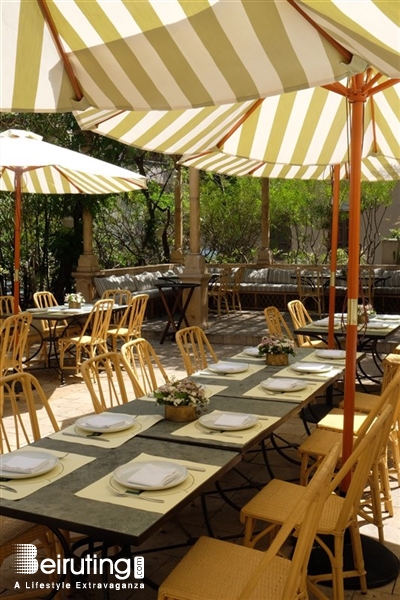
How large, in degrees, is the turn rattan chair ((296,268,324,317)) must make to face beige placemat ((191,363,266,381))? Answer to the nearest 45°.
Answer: approximately 180°

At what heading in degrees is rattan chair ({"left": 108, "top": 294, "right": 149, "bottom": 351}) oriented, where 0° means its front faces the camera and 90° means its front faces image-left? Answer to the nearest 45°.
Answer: approximately 135°

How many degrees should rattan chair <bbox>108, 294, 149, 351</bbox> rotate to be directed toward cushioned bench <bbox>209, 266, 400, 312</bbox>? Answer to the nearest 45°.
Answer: approximately 90° to its right

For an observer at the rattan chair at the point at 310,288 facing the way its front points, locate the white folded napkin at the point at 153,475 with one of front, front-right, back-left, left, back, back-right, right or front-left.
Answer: back

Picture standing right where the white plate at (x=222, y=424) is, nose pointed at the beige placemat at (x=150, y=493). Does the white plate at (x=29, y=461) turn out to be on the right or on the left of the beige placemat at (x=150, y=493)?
right

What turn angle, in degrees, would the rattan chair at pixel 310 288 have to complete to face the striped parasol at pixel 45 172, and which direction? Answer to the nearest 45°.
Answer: approximately 135° to its left
